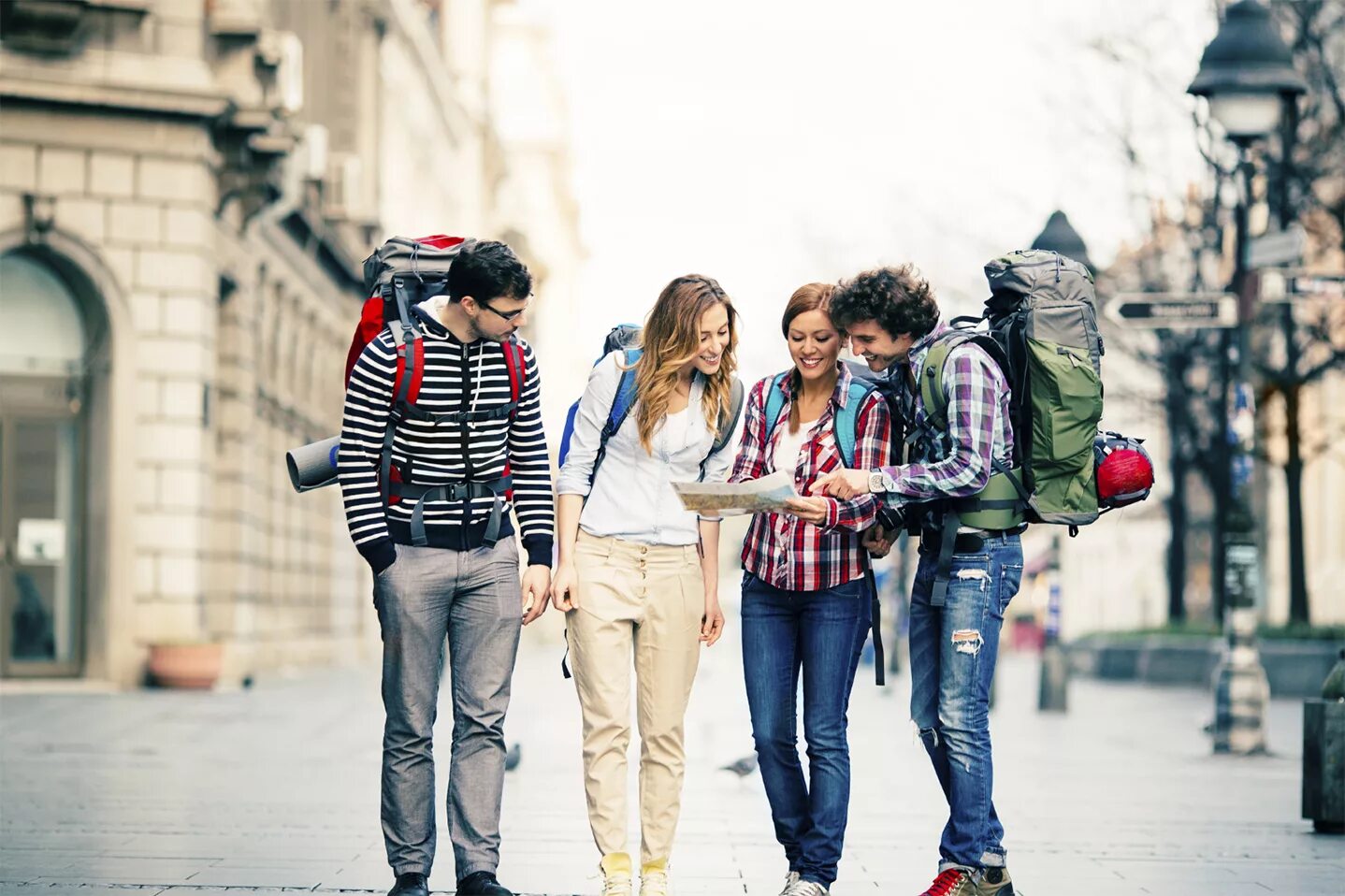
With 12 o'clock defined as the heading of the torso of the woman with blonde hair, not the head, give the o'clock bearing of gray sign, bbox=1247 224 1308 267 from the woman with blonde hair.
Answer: The gray sign is roughly at 7 o'clock from the woman with blonde hair.

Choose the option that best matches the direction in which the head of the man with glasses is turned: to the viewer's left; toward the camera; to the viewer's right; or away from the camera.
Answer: to the viewer's right

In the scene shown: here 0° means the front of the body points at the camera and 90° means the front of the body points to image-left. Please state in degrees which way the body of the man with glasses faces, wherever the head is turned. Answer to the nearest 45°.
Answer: approximately 0°

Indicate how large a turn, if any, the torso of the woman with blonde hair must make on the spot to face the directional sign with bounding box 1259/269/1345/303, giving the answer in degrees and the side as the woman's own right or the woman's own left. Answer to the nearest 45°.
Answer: approximately 135° to the woman's own left

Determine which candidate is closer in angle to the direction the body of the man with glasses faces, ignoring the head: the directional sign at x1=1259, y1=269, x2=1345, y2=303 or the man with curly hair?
the man with curly hair

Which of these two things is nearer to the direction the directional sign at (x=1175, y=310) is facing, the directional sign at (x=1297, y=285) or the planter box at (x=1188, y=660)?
the directional sign

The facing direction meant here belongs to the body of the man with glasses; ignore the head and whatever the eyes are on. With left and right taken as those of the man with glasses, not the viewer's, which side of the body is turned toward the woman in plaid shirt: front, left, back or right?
left

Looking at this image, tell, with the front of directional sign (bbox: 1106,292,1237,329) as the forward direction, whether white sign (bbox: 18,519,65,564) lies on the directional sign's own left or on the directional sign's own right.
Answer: on the directional sign's own right

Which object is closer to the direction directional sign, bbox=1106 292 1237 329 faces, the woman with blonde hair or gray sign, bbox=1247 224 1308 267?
the woman with blonde hair
